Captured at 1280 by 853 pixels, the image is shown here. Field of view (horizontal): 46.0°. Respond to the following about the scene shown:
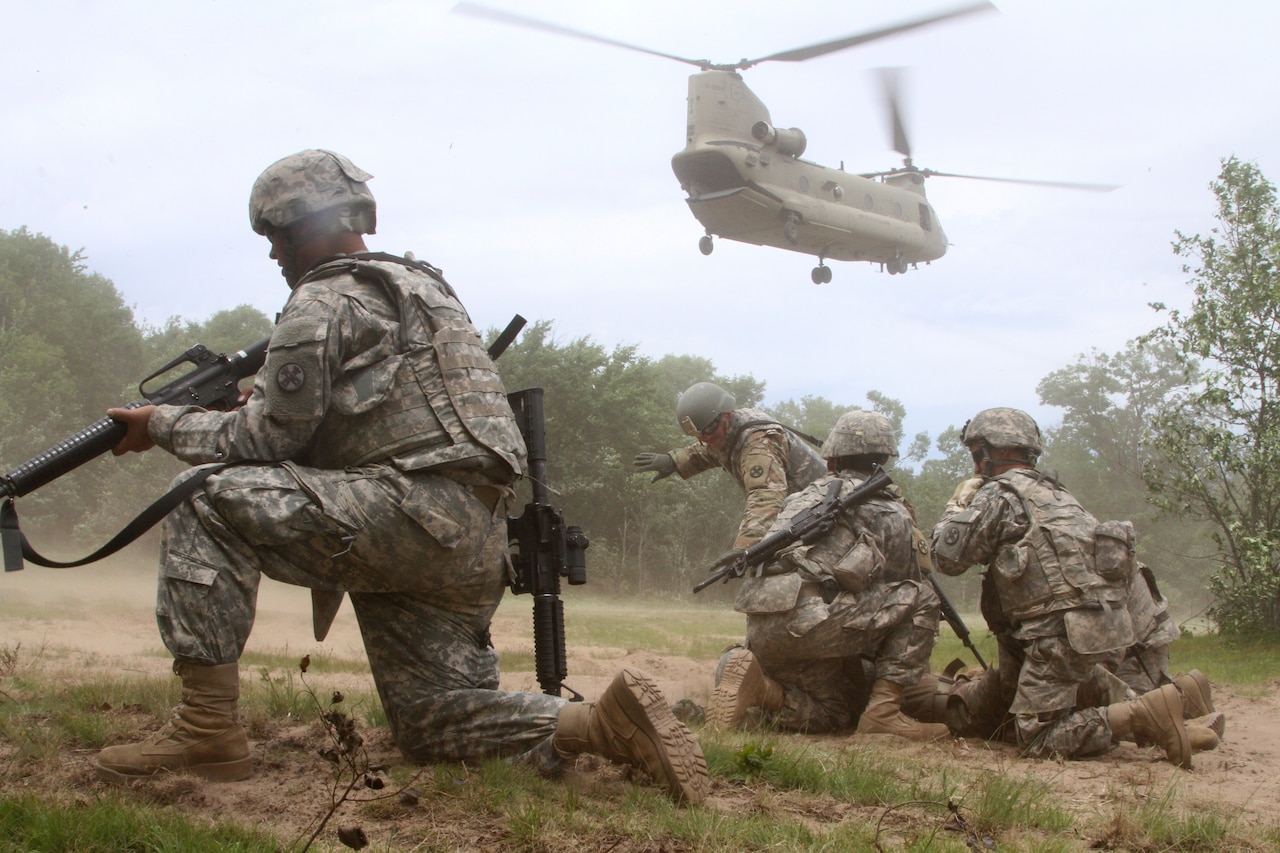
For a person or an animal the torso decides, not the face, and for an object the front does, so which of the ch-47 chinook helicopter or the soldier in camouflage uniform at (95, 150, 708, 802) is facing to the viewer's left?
the soldier in camouflage uniform

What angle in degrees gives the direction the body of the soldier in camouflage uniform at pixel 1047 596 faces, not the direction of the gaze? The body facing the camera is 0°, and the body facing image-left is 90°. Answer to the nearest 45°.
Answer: approximately 135°

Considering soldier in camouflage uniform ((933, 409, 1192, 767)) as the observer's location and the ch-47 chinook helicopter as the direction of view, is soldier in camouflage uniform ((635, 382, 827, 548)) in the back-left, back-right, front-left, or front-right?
front-left

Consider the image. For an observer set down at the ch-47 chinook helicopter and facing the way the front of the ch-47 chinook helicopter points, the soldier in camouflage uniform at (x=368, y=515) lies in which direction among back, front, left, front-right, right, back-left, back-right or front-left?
back-right

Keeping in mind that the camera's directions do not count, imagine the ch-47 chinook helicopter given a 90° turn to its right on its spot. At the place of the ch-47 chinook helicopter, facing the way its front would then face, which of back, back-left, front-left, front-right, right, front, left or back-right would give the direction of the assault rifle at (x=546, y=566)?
front-right

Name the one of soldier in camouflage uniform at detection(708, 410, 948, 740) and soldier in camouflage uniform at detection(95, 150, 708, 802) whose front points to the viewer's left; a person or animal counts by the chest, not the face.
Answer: soldier in camouflage uniform at detection(95, 150, 708, 802)

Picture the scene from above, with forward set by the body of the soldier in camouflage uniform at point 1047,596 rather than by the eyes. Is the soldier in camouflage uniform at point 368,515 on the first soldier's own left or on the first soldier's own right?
on the first soldier's own left

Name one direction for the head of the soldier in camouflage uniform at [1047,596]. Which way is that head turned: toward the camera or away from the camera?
away from the camera

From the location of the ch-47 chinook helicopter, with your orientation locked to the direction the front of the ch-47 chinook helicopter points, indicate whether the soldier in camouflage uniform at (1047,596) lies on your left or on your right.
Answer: on your right

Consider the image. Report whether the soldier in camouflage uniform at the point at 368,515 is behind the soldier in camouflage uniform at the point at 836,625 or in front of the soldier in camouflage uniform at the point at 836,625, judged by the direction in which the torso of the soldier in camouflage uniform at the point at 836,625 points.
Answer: behind

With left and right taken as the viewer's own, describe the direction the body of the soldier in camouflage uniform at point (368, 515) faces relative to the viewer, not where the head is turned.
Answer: facing to the left of the viewer

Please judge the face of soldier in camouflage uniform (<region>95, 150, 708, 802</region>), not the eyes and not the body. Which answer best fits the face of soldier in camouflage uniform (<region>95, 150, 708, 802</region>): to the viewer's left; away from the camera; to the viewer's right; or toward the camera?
to the viewer's left

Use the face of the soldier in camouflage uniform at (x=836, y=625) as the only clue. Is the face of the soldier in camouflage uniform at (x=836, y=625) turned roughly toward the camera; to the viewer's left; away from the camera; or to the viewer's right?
away from the camera

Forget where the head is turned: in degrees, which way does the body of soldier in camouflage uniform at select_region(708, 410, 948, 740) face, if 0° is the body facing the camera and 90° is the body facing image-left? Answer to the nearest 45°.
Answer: approximately 225°

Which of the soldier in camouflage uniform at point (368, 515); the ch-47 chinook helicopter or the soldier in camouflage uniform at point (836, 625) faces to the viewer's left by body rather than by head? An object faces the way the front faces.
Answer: the soldier in camouflage uniform at point (368, 515)
